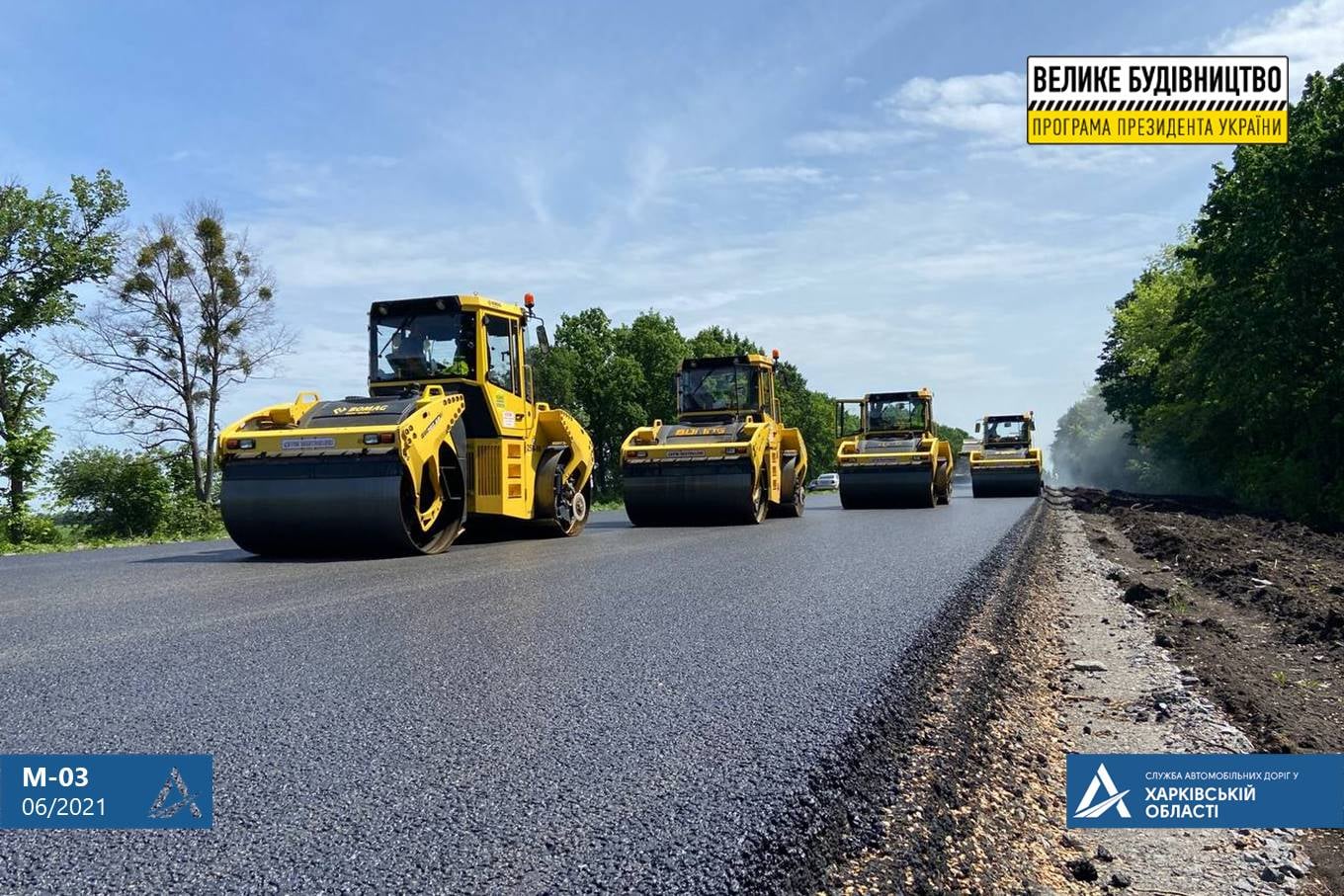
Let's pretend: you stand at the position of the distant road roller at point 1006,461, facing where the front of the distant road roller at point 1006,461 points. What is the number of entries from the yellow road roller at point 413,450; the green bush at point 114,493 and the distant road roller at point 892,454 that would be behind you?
0

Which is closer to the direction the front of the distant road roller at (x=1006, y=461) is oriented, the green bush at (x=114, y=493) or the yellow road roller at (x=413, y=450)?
the yellow road roller

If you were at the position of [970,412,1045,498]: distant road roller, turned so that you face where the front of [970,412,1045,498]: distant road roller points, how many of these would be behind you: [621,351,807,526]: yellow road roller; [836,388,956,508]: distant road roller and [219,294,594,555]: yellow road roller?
0

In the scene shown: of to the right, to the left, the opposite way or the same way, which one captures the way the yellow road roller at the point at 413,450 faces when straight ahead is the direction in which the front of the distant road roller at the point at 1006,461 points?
the same way

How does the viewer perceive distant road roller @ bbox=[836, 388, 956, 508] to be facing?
facing the viewer

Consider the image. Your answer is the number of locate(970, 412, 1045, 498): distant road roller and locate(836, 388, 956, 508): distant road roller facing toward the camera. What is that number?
2

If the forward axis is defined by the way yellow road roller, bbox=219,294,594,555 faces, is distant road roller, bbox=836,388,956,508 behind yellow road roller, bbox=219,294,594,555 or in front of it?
behind

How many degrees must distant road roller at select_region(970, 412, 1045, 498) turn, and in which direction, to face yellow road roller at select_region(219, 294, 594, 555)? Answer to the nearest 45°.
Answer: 0° — it already faces it

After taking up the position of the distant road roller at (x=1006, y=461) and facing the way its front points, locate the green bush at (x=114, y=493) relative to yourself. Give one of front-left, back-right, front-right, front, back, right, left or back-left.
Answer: front-right

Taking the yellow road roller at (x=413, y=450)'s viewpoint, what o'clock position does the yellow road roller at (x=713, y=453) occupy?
the yellow road roller at (x=713, y=453) is roughly at 6 o'clock from the yellow road roller at (x=413, y=450).

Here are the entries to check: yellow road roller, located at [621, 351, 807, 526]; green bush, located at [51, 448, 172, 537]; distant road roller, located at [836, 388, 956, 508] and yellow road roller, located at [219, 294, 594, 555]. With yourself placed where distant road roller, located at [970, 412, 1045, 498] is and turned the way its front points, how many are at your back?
0

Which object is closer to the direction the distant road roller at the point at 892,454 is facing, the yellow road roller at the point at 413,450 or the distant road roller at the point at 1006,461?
the yellow road roller

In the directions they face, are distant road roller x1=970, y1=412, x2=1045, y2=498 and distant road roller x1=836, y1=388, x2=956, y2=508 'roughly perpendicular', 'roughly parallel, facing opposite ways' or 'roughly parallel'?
roughly parallel

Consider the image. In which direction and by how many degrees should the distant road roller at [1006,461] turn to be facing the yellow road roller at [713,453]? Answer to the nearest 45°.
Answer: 0° — it already faces it

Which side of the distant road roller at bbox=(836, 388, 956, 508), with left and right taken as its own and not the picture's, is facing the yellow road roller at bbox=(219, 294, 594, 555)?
front

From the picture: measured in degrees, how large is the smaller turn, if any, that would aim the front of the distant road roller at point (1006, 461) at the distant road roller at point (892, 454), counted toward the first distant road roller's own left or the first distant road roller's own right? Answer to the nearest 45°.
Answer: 0° — it already faces it

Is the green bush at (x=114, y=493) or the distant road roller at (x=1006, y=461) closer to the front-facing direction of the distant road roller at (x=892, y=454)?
the green bush

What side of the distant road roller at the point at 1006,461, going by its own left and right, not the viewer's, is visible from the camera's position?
front

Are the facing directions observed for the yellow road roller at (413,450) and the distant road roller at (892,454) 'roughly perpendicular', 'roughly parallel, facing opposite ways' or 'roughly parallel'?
roughly parallel
